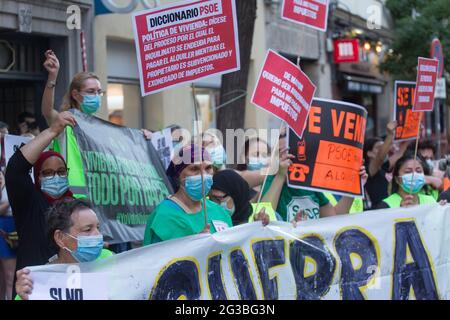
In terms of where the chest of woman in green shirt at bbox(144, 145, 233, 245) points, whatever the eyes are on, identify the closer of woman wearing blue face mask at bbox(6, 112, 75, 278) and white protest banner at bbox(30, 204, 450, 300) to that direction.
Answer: the white protest banner

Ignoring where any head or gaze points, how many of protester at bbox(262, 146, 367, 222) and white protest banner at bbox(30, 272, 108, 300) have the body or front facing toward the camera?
2

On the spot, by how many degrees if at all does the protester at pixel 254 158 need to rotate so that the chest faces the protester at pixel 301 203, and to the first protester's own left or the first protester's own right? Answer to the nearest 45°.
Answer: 0° — they already face them

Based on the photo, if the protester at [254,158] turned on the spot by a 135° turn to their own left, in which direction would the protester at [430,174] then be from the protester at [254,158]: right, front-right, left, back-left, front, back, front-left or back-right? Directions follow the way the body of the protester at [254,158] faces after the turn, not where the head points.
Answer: front-right

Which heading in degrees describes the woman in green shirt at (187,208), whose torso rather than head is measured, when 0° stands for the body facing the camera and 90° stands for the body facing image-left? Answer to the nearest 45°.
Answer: approximately 315°

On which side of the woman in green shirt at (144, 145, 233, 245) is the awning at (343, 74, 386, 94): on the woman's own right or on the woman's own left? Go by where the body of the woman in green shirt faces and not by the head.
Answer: on the woman's own left

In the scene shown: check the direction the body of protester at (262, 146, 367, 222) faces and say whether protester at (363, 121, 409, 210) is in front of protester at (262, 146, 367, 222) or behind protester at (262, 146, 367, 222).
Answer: behind

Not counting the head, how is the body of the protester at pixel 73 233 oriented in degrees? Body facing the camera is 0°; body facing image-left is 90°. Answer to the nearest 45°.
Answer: approximately 315°
